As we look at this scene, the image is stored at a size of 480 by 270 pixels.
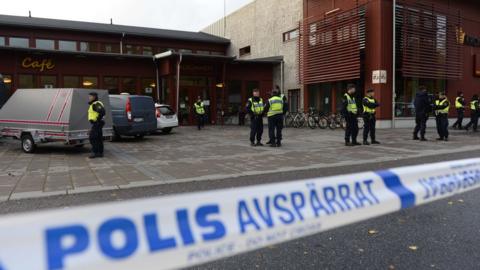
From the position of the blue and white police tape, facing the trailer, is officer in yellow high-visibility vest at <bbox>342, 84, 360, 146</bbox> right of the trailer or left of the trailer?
right

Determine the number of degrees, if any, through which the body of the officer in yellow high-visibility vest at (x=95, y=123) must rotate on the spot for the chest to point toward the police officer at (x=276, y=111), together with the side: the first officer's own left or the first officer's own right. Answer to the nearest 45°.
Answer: approximately 135° to the first officer's own left

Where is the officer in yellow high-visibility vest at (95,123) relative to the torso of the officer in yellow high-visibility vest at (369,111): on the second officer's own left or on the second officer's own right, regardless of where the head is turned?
on the second officer's own right

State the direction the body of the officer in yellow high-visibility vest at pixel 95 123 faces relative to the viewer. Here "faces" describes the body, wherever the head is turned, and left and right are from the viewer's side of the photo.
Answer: facing the viewer and to the left of the viewer

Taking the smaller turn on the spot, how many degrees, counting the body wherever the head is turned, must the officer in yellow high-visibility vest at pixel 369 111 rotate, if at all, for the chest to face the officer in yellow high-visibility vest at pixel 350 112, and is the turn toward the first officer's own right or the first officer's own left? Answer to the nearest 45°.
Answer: approximately 90° to the first officer's own right

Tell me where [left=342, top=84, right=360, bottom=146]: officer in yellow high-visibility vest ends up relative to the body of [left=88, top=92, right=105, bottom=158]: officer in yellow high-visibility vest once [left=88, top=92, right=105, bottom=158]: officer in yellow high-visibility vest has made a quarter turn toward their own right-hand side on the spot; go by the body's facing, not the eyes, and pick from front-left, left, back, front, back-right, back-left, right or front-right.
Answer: back-right

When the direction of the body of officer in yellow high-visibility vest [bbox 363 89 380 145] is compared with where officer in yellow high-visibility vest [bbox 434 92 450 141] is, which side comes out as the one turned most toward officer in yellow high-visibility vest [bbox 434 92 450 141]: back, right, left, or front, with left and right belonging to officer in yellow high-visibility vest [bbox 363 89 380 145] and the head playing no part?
left

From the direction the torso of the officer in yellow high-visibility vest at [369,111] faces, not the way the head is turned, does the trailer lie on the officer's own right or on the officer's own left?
on the officer's own right
